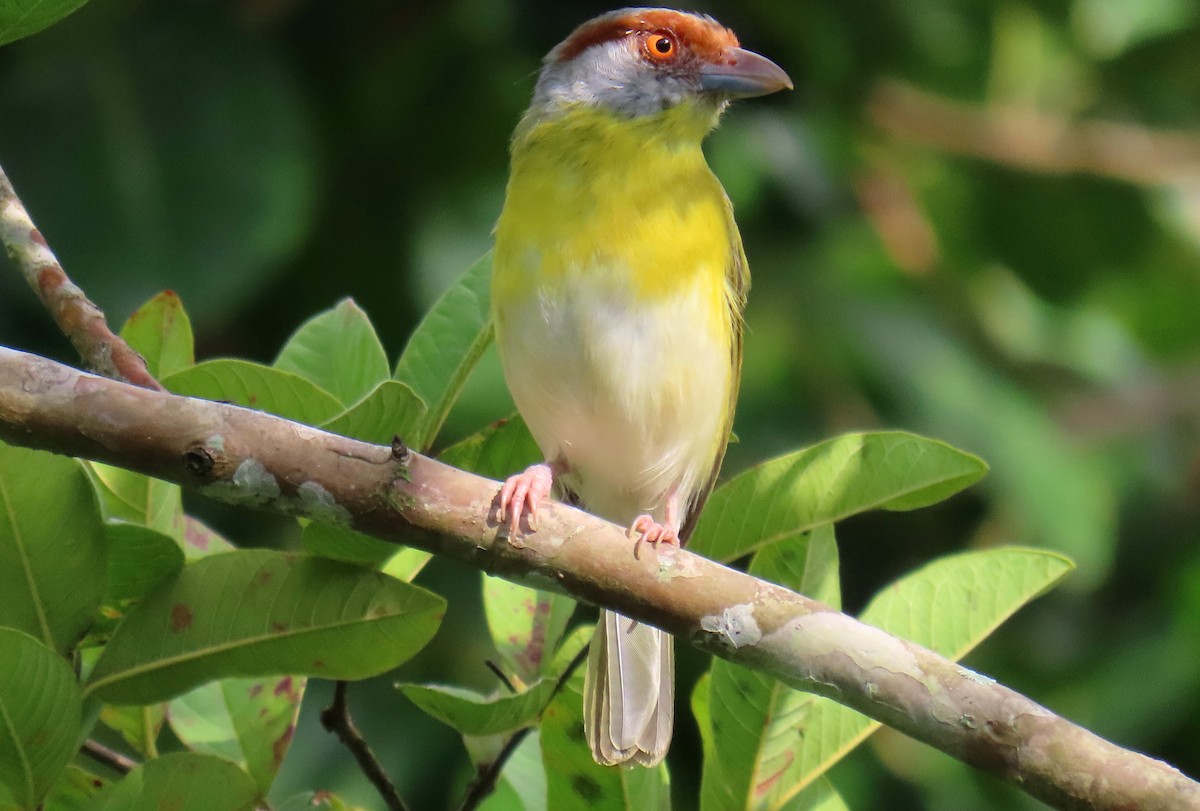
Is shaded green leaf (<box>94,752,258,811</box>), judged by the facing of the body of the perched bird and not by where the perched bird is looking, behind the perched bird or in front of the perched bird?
in front

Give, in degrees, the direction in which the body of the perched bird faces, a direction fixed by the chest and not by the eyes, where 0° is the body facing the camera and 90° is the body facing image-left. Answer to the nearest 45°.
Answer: approximately 0°
